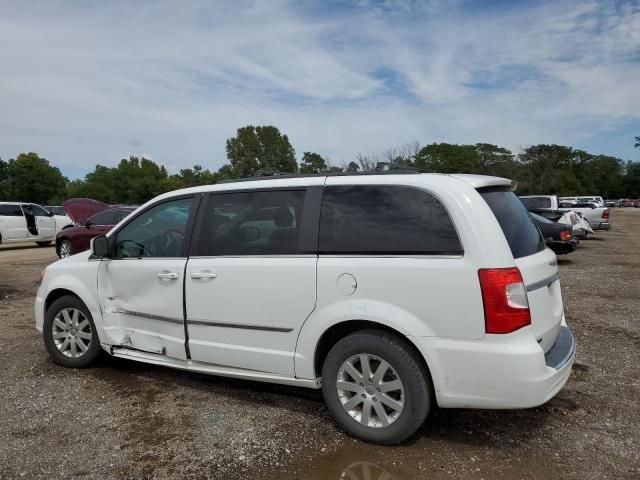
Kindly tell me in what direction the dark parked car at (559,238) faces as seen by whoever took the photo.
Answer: facing away from the viewer and to the left of the viewer

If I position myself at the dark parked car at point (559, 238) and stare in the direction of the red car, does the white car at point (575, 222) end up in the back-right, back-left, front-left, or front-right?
back-right

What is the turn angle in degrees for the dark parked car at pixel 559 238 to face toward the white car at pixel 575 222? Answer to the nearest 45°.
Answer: approximately 45° to its right

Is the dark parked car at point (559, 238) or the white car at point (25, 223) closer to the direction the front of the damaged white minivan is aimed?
the white car

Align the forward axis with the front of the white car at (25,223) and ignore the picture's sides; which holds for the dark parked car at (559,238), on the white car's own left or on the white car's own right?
on the white car's own right

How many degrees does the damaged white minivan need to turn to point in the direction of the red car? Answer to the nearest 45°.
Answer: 0° — it already faces it
